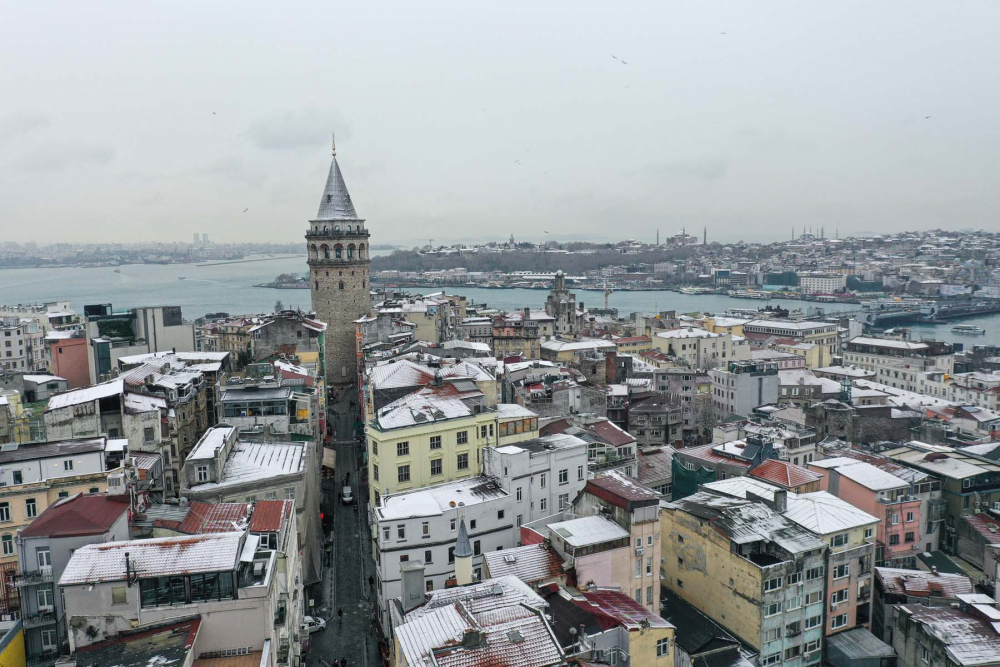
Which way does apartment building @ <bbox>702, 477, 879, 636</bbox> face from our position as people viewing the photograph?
facing the viewer and to the right of the viewer

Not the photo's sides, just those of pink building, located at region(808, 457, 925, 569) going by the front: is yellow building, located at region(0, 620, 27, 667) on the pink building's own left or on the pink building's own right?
on the pink building's own right

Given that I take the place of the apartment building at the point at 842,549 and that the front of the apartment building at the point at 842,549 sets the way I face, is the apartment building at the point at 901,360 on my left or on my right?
on my left

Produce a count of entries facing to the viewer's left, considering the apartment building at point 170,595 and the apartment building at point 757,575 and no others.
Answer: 0

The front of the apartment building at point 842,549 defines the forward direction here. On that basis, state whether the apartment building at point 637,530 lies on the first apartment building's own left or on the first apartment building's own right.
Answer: on the first apartment building's own right

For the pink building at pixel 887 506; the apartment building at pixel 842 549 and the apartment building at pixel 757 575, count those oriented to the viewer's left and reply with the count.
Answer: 0

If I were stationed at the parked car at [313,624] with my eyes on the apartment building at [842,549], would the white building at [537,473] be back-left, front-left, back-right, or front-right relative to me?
front-left

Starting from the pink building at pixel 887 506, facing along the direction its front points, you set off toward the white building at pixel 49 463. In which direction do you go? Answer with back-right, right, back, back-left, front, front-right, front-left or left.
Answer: right

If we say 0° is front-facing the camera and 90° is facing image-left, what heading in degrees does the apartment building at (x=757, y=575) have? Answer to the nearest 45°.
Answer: approximately 315°

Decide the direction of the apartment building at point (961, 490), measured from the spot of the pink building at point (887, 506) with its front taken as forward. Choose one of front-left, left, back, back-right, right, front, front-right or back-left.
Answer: left
